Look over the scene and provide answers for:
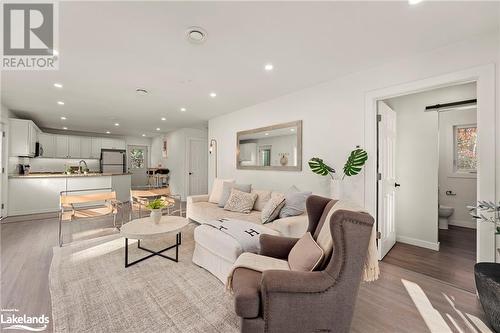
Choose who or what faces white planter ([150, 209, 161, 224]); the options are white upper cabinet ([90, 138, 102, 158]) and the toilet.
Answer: the white upper cabinet

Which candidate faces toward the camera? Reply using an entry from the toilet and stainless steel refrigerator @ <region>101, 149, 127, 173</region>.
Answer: the stainless steel refrigerator

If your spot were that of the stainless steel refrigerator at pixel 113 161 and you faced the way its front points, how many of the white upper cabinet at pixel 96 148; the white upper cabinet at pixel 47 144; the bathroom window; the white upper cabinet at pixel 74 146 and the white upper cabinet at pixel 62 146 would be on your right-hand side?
4

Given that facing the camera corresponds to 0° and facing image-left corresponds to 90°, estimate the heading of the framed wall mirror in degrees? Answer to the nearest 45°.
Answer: approximately 45°

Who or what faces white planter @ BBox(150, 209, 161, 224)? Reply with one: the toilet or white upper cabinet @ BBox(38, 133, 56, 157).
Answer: the white upper cabinet

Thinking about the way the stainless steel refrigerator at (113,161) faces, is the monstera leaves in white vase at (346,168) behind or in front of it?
in front

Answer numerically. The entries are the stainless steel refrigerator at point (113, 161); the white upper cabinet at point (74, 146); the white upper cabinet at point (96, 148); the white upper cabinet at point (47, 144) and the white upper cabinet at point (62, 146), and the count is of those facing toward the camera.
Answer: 5

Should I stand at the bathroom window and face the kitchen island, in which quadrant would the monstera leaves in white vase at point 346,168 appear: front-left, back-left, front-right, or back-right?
front-left

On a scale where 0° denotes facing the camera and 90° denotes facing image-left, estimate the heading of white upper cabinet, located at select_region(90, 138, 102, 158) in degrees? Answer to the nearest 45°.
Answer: approximately 0°

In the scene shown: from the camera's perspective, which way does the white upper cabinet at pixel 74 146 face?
toward the camera

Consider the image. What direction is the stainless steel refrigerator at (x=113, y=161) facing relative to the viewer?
toward the camera

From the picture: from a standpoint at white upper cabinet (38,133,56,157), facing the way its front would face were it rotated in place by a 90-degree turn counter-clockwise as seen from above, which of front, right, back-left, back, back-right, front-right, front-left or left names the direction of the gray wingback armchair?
right

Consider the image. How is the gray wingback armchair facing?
to the viewer's left

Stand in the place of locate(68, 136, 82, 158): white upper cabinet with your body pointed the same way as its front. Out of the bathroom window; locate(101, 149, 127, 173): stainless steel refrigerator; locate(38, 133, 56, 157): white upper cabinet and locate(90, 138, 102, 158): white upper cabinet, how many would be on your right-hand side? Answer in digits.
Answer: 1

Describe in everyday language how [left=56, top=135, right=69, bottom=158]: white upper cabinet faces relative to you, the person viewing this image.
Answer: facing the viewer
